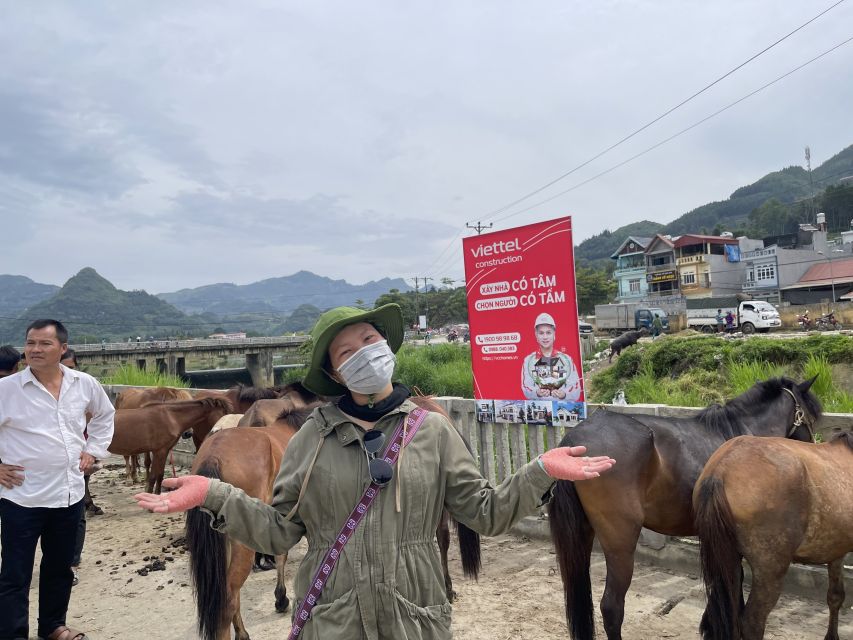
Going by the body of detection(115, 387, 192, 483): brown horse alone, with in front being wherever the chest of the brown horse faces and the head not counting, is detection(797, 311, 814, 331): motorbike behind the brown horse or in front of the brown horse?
in front

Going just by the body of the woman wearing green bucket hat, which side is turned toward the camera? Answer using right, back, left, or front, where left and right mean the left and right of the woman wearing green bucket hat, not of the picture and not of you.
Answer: front

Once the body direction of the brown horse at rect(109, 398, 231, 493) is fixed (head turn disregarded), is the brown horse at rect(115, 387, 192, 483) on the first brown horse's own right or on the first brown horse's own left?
on the first brown horse's own left

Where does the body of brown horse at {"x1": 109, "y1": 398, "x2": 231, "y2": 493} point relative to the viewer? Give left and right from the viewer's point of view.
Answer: facing to the right of the viewer

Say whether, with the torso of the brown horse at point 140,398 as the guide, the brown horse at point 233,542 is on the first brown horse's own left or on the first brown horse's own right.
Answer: on the first brown horse's own right

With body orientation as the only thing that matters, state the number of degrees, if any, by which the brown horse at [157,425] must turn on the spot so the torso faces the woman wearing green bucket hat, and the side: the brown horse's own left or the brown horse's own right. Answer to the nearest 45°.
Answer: approximately 90° to the brown horse's own right

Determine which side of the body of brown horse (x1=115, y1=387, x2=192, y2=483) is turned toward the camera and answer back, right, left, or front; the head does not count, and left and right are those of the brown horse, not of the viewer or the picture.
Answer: right

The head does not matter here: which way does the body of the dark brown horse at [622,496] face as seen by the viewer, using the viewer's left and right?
facing away from the viewer and to the right of the viewer

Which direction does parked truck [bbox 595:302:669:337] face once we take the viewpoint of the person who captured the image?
facing to the right of the viewer

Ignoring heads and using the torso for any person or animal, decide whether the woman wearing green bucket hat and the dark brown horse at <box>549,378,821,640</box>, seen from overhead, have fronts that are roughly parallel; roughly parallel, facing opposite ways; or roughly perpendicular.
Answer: roughly perpendicular

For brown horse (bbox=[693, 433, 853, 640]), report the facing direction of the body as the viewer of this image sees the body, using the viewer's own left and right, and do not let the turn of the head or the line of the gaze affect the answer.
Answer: facing away from the viewer and to the right of the viewer

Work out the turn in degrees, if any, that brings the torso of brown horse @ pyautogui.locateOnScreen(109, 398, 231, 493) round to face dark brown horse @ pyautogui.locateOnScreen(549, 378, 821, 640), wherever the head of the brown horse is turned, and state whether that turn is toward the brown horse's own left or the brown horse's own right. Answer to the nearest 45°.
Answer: approximately 45° to the brown horse's own right
